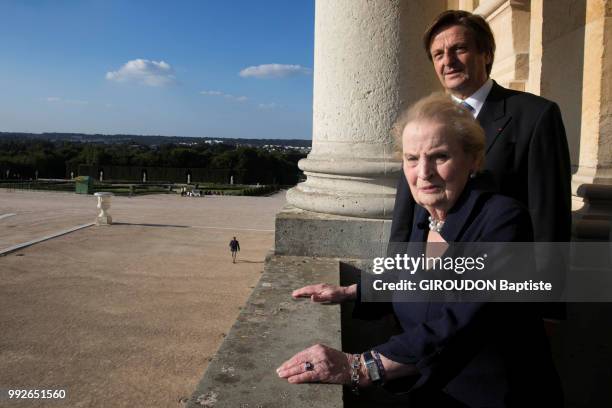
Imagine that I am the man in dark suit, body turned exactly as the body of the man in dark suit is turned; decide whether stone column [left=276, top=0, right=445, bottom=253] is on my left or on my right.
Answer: on my right

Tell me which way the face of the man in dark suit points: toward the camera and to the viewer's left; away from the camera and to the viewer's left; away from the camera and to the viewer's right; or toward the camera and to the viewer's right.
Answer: toward the camera and to the viewer's left

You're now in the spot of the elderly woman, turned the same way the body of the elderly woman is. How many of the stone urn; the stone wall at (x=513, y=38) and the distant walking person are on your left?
0

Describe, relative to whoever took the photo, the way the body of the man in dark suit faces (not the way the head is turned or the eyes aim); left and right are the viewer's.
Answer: facing the viewer and to the left of the viewer

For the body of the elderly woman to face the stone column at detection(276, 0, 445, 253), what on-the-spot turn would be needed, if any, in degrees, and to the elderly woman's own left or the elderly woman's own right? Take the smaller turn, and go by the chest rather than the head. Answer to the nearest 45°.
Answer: approximately 135° to the elderly woman's own right

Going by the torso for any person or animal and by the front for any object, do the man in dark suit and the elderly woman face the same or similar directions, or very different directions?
same or similar directions

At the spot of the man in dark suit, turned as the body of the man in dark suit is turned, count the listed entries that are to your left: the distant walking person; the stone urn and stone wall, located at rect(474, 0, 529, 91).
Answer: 0

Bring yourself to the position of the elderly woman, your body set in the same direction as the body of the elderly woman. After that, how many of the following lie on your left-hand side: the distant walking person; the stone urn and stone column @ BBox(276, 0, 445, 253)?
0

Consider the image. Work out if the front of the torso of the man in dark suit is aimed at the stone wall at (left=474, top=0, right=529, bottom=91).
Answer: no

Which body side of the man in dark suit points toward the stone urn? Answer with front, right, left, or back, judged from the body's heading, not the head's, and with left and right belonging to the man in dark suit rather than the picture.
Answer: right

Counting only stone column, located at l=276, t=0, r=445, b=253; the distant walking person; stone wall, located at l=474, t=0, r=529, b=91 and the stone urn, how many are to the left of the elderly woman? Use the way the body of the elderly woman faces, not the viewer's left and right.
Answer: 0

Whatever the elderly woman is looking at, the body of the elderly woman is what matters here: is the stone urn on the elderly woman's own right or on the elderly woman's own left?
on the elderly woman's own right

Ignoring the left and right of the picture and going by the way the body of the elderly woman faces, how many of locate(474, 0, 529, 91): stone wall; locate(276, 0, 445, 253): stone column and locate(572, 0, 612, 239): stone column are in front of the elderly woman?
0

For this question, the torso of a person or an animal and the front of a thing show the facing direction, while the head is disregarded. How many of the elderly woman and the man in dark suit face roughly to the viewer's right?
0

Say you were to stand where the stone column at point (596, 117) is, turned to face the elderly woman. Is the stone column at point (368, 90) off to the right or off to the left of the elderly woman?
right
